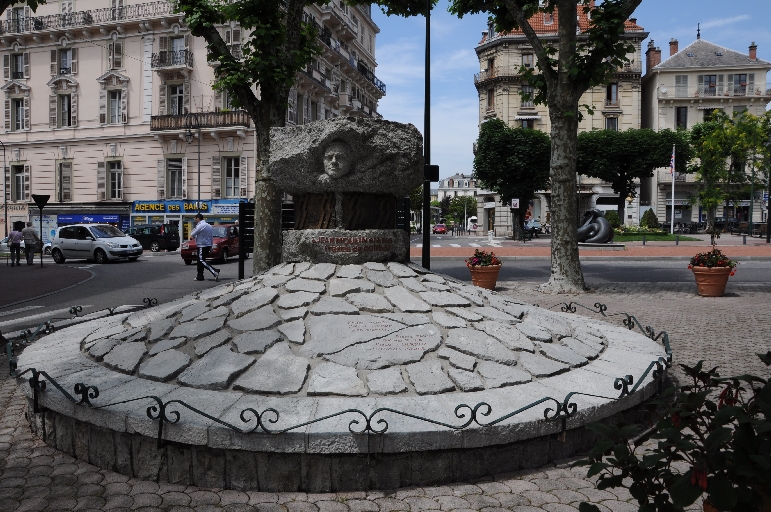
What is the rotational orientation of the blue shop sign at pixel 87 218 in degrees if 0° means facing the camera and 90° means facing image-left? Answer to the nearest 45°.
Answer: approximately 0°

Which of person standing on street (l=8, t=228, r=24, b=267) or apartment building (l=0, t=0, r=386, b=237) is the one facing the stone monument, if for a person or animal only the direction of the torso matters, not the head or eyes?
the apartment building

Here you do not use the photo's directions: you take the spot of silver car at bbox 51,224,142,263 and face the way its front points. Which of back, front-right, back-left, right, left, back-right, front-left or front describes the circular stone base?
front-right

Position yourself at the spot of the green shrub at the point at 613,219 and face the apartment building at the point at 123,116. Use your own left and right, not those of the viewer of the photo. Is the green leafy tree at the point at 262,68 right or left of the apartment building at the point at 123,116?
left

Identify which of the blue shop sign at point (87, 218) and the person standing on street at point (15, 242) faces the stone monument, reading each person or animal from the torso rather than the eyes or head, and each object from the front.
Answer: the blue shop sign

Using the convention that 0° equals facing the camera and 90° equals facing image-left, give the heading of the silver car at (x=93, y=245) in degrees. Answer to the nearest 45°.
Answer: approximately 315°

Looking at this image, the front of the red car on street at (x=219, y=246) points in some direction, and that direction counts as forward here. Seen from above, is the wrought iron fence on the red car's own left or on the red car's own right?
on the red car's own left

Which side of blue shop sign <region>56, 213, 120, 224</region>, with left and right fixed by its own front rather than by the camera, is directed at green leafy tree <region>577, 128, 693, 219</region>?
left
